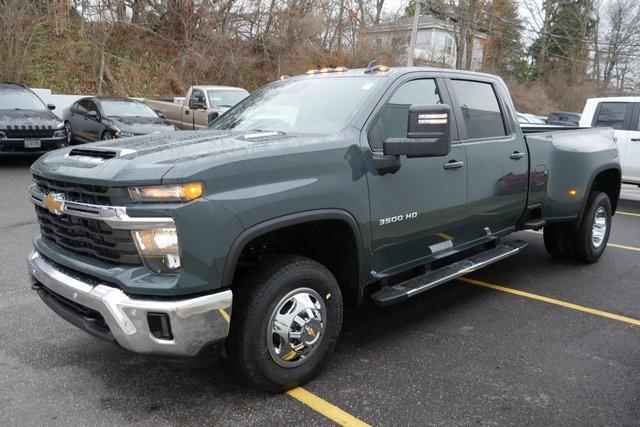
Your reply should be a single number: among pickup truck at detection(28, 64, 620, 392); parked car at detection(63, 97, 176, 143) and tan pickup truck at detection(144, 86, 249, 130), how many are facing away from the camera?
0

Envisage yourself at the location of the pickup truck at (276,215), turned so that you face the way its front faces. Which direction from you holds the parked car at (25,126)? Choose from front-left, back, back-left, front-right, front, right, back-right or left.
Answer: right

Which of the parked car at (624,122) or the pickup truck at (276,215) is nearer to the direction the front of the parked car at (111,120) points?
the parked car

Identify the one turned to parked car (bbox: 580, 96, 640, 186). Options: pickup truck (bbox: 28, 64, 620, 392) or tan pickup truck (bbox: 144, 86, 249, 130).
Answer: the tan pickup truck

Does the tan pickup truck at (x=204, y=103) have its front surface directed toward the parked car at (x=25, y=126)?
no

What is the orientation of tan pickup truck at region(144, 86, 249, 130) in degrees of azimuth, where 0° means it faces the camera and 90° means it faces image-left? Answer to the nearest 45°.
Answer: approximately 315°

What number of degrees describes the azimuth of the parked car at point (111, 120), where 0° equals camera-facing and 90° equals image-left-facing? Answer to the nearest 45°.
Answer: approximately 315°

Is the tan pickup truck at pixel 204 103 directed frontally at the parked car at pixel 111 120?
no

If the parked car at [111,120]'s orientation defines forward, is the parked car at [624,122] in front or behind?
in front

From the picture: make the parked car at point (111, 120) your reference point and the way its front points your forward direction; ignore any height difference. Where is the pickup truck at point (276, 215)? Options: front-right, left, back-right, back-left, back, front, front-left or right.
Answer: front-right

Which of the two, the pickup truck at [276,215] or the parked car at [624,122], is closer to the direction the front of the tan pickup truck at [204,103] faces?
the parked car

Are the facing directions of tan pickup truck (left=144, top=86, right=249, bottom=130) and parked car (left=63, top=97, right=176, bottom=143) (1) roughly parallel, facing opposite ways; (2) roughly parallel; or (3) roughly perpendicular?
roughly parallel

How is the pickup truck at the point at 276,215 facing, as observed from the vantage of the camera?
facing the viewer and to the left of the viewer

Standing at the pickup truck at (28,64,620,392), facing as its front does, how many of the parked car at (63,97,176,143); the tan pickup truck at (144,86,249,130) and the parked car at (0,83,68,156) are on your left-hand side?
0

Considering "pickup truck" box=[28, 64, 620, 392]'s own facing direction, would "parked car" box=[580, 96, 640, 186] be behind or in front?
behind

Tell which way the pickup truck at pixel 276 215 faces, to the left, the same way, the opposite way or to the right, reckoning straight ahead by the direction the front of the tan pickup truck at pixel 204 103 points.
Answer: to the right

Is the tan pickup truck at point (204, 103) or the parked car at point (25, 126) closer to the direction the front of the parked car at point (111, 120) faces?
the tan pickup truck

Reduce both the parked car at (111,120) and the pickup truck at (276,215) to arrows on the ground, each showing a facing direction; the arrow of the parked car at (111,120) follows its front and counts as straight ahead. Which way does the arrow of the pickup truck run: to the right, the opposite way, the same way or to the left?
to the right
